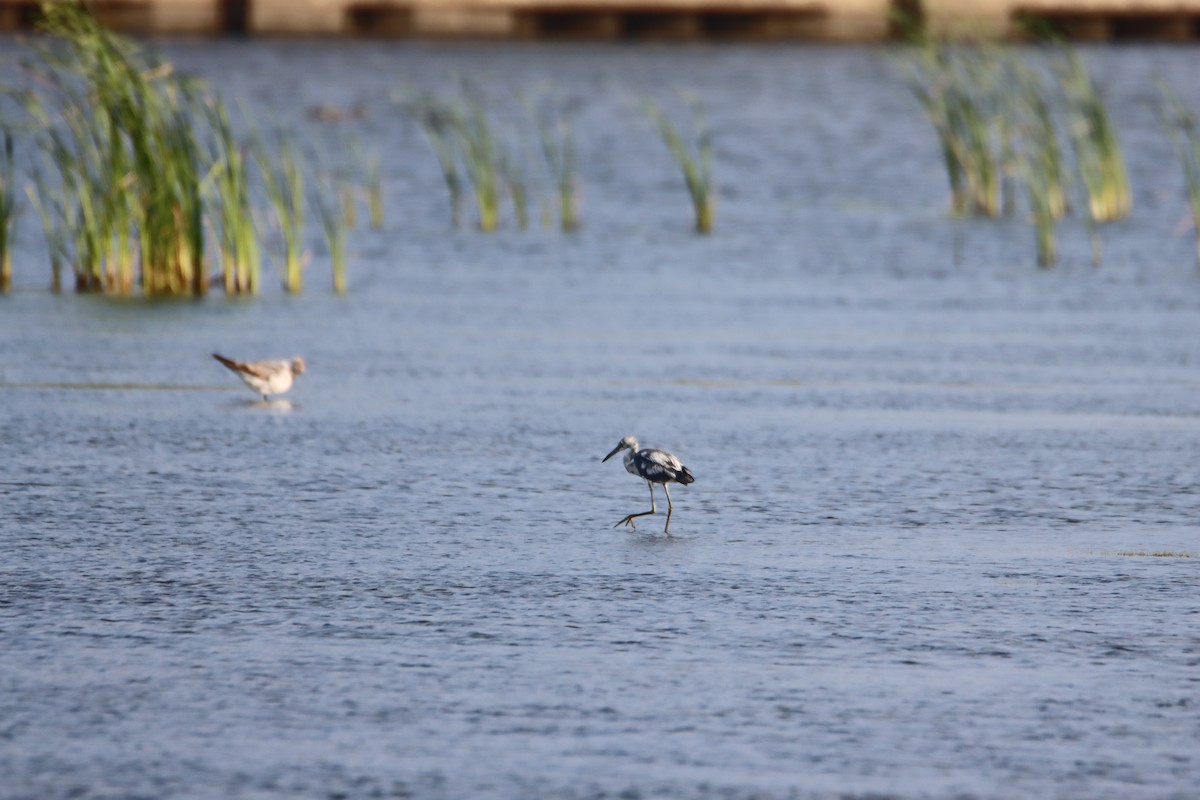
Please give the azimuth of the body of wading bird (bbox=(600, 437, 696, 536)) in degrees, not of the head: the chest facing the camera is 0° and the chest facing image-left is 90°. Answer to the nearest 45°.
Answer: approximately 90°

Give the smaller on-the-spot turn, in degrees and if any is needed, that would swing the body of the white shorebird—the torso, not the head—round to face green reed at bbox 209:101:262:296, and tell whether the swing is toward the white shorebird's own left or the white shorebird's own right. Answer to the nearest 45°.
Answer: approximately 90° to the white shorebird's own left

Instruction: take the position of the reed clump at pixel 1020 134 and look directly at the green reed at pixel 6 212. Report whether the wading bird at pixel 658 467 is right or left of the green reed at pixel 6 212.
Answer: left

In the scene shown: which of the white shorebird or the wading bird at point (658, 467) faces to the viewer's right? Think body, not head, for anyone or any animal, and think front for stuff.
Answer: the white shorebird

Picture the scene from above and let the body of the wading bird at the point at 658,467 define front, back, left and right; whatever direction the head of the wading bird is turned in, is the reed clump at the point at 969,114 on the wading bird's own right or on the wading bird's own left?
on the wading bird's own right

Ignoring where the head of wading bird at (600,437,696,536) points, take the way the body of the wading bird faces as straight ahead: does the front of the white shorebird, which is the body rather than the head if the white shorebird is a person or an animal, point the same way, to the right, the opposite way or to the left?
the opposite way

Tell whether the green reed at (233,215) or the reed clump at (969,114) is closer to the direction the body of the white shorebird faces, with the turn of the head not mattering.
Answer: the reed clump

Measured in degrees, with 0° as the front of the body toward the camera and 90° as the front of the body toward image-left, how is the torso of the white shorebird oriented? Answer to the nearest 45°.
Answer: approximately 270°

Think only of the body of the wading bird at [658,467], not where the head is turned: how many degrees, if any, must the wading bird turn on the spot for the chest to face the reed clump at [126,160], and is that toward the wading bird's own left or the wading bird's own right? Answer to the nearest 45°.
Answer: approximately 45° to the wading bird's own right

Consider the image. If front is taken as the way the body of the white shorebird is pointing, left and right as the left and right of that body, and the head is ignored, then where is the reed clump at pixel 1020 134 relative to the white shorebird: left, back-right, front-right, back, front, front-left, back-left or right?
front-left

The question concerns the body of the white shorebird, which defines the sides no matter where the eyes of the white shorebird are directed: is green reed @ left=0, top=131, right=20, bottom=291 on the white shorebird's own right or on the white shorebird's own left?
on the white shorebird's own left
